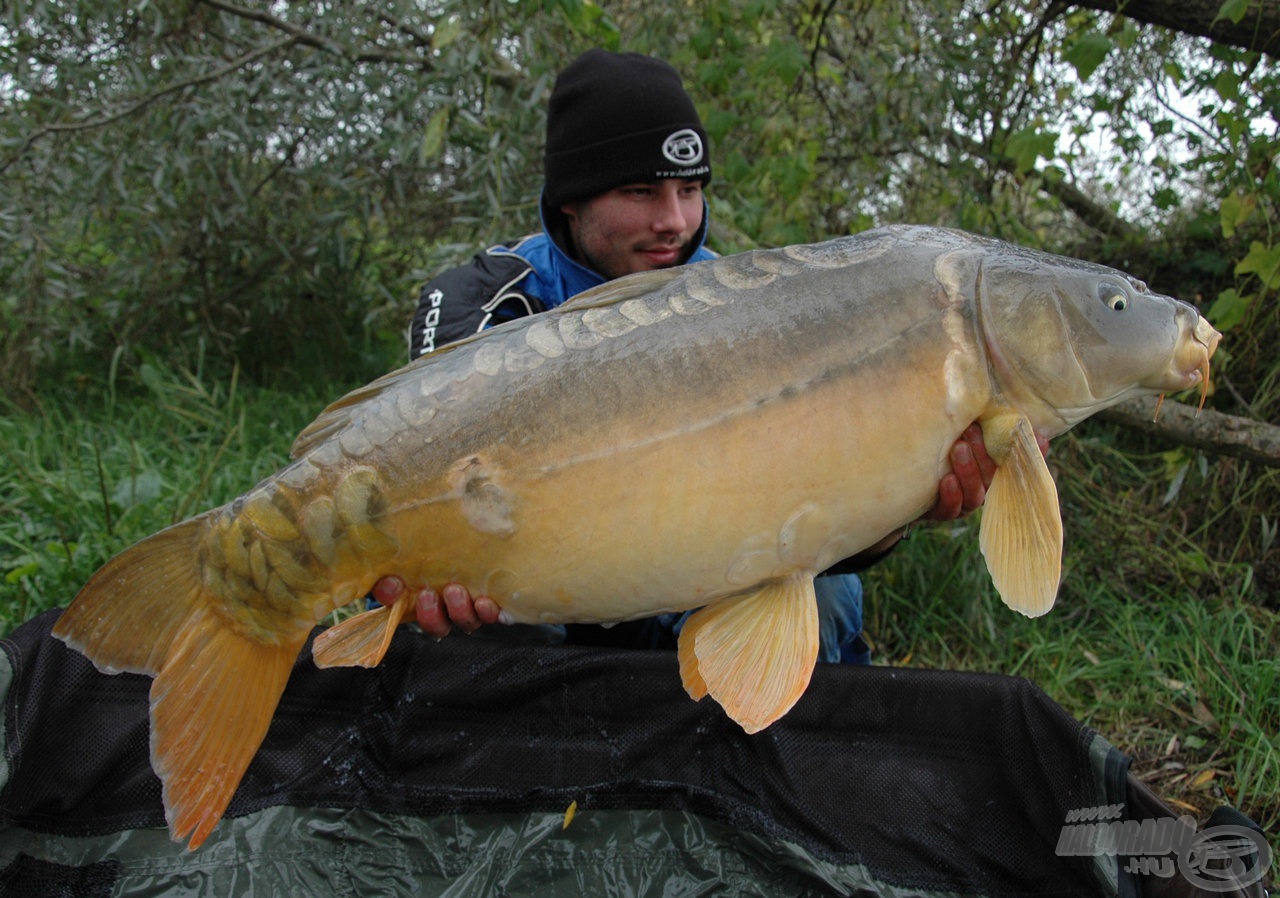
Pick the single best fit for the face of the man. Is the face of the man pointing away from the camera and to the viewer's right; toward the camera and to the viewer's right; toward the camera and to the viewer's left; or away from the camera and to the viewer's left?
toward the camera and to the viewer's right

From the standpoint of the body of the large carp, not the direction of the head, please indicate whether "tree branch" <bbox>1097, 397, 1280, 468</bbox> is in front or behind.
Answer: in front

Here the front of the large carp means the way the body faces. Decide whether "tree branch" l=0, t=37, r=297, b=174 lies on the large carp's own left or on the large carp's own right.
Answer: on the large carp's own left

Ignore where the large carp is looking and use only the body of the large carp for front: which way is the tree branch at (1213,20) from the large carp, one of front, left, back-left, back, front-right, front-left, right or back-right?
front-left

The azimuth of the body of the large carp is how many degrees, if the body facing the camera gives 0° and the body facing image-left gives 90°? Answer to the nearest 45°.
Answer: approximately 270°

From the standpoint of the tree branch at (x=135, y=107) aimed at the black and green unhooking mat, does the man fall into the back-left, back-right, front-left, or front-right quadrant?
front-left
